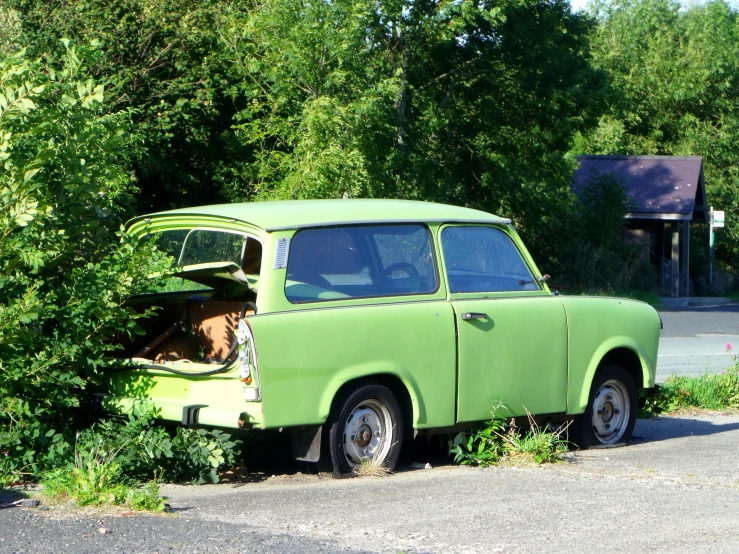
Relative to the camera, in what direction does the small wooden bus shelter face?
facing the viewer

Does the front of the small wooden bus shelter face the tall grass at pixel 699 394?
yes

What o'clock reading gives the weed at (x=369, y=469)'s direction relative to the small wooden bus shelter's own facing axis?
The weed is roughly at 12 o'clock from the small wooden bus shelter.

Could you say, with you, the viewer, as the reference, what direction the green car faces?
facing away from the viewer and to the right of the viewer

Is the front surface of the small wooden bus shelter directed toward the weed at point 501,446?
yes

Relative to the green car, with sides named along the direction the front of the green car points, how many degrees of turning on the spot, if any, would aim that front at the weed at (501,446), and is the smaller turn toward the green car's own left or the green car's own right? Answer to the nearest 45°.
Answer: approximately 45° to the green car's own right

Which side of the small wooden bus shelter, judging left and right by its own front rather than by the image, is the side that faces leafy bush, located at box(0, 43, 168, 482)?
front

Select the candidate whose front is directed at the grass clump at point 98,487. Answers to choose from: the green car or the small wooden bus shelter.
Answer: the small wooden bus shelter

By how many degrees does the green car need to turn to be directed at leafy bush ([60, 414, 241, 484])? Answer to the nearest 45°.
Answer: approximately 180°

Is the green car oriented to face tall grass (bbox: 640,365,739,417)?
yes

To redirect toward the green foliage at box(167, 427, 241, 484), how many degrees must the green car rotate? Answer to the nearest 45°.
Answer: approximately 180°

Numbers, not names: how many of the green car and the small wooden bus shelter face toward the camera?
1

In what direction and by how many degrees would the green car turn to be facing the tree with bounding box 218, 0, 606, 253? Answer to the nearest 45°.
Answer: approximately 45° to its left

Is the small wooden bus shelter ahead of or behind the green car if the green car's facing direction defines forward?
ahead
